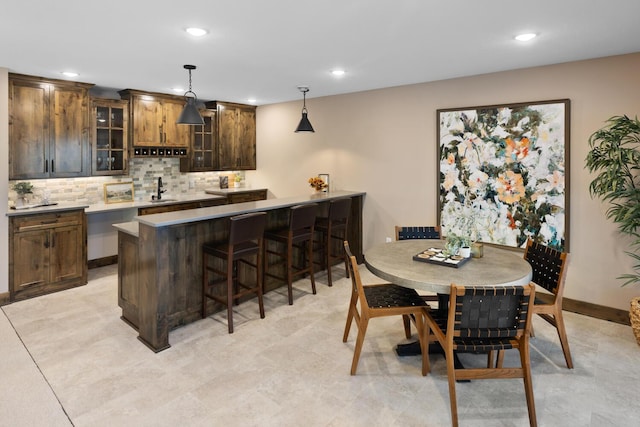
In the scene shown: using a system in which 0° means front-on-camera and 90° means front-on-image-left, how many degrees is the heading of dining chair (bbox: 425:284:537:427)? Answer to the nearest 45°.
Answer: approximately 135°

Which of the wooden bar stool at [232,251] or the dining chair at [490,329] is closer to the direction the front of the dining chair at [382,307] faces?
the dining chair

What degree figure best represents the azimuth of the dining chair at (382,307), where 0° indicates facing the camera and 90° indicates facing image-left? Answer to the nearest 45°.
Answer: approximately 270°

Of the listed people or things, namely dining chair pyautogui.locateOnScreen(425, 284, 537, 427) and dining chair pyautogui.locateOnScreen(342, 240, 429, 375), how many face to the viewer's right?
1

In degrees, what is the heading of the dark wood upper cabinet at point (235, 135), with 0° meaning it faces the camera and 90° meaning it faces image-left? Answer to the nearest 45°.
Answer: approximately 315°
